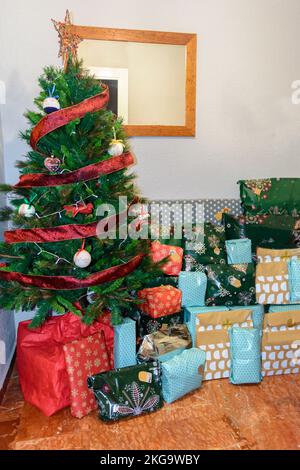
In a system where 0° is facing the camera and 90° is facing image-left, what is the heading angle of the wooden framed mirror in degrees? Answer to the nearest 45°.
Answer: approximately 0°

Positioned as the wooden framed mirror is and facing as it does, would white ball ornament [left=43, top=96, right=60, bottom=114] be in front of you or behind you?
in front

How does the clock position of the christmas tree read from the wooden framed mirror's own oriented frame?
The christmas tree is roughly at 1 o'clock from the wooden framed mirror.

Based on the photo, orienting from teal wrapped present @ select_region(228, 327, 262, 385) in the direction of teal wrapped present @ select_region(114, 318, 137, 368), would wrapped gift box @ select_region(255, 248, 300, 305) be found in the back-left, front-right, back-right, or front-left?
back-right

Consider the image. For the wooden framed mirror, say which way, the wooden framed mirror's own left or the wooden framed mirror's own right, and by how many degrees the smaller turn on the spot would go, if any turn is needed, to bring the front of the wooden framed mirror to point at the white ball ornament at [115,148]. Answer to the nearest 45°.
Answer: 0° — it already faces it
